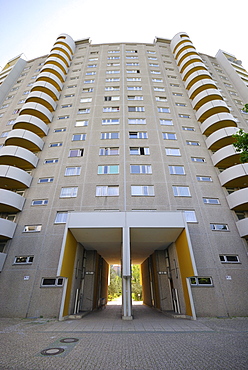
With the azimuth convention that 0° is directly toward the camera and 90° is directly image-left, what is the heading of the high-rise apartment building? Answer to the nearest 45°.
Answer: approximately 0°
